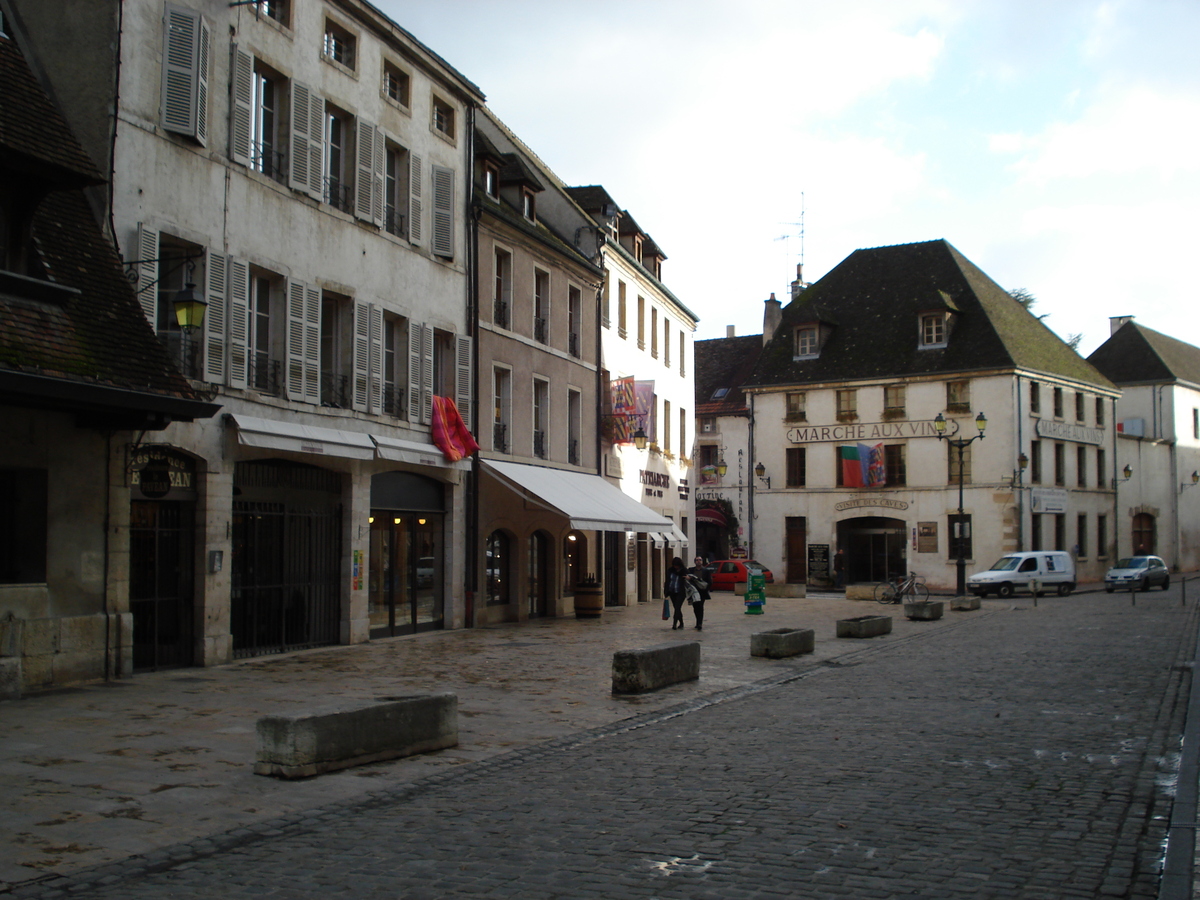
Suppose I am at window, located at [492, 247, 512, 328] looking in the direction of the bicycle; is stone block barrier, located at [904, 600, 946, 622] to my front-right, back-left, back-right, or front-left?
front-right

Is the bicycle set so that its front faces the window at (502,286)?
no

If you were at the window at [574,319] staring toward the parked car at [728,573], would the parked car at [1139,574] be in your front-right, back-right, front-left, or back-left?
front-right

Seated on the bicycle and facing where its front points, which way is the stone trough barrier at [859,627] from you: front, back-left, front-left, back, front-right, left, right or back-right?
right

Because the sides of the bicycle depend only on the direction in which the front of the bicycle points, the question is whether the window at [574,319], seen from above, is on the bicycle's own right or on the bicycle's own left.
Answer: on the bicycle's own right

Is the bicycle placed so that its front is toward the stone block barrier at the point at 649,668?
no

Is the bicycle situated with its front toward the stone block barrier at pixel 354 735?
no

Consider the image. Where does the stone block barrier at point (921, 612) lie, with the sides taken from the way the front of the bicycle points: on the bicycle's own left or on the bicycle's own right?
on the bicycle's own right
